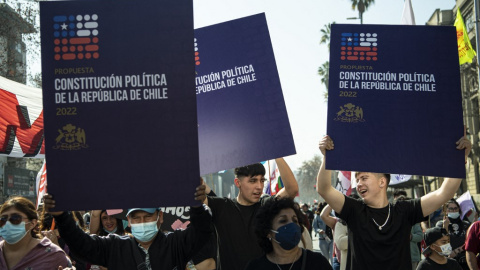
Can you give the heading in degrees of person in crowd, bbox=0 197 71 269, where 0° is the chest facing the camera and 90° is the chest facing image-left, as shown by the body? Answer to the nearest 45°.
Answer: approximately 45°

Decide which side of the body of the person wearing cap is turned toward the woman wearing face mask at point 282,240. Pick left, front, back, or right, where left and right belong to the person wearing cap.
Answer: left

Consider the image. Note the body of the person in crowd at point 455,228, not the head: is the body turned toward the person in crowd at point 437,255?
yes

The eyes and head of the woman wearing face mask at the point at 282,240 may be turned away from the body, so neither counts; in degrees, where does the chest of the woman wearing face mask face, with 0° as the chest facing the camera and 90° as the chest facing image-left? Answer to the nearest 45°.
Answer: approximately 315°

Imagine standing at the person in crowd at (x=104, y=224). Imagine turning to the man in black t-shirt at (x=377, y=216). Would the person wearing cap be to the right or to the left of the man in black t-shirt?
right

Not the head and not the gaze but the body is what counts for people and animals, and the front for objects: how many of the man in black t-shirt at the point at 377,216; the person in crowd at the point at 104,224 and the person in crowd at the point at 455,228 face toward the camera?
3

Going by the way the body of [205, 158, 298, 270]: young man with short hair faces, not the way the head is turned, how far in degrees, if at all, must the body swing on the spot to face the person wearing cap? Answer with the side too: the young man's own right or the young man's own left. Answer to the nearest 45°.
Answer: approximately 90° to the young man's own right

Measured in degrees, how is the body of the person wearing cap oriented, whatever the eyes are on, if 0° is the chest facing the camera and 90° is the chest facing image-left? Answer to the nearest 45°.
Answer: approximately 0°

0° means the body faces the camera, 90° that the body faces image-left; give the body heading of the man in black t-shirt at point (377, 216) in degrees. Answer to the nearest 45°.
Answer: approximately 0°

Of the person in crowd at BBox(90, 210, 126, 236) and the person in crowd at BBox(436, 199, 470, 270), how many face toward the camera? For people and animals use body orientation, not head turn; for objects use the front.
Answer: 2
